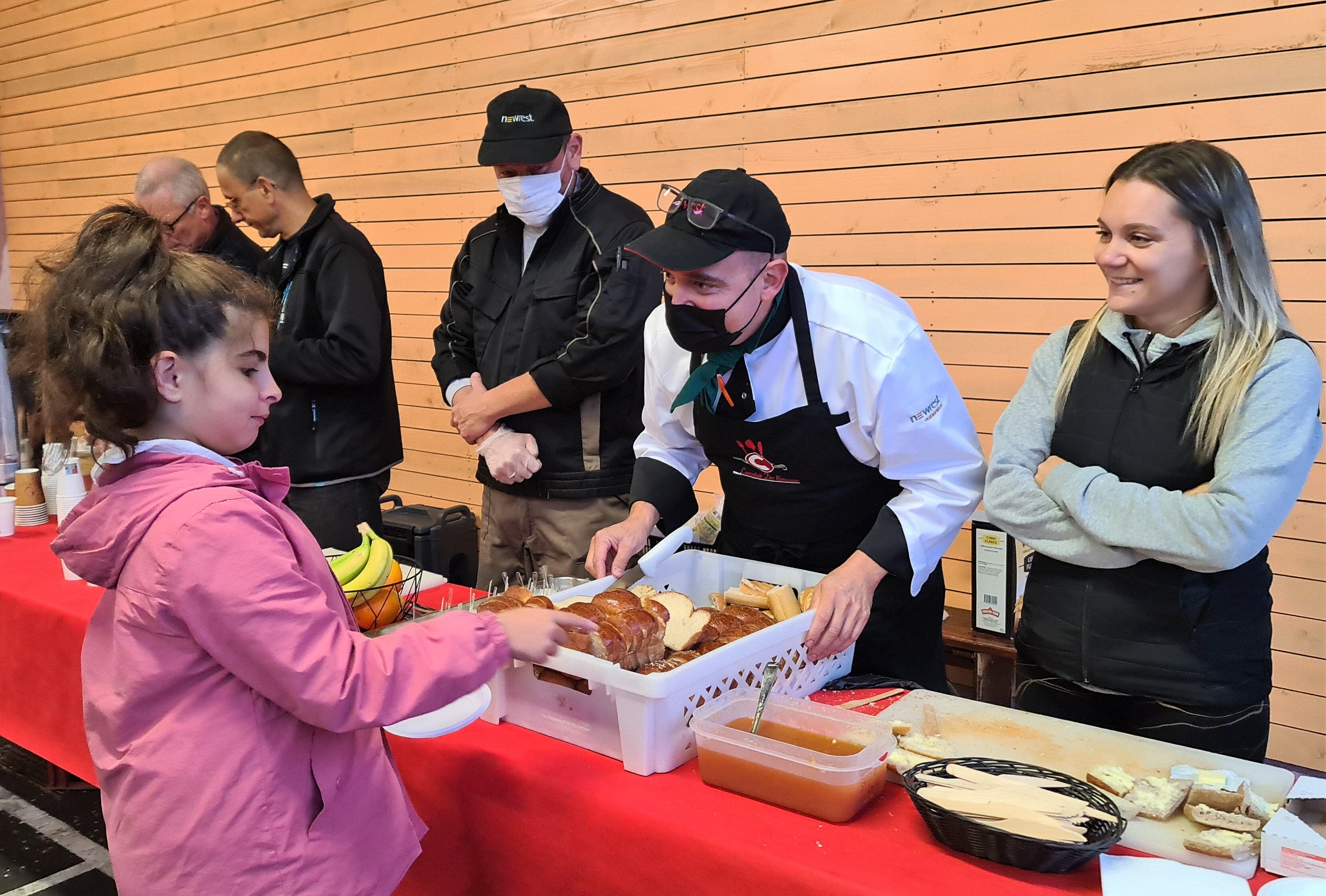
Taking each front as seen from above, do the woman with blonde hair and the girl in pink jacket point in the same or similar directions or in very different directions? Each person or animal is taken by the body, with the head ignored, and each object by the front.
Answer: very different directions

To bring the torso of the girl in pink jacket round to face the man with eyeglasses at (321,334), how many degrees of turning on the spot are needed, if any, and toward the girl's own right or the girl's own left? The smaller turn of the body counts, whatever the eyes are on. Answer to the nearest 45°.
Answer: approximately 90° to the girl's own left

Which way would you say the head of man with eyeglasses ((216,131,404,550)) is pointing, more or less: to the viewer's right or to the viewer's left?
to the viewer's left

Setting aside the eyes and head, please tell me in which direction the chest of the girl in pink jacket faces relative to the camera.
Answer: to the viewer's right

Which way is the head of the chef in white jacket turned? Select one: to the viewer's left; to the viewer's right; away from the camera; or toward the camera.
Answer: to the viewer's left

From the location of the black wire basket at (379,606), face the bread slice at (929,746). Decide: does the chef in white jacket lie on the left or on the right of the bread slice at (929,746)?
left

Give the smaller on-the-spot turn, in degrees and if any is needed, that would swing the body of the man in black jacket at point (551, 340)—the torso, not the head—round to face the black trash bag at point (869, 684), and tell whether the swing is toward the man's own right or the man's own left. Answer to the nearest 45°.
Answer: approximately 45° to the man's own left

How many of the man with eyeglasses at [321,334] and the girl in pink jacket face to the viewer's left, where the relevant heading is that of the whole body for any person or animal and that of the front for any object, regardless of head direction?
1

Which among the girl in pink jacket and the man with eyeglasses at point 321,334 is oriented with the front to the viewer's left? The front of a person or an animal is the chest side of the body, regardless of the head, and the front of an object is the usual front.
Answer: the man with eyeglasses

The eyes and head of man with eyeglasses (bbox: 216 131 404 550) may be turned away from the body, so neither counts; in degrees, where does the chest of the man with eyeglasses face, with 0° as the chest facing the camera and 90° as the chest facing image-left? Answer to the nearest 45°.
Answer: approximately 90°

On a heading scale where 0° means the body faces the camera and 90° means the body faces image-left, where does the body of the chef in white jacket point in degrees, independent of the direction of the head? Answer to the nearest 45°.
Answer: approximately 45°

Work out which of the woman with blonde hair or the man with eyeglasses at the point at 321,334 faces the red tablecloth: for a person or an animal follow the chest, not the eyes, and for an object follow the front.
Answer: the woman with blonde hair
